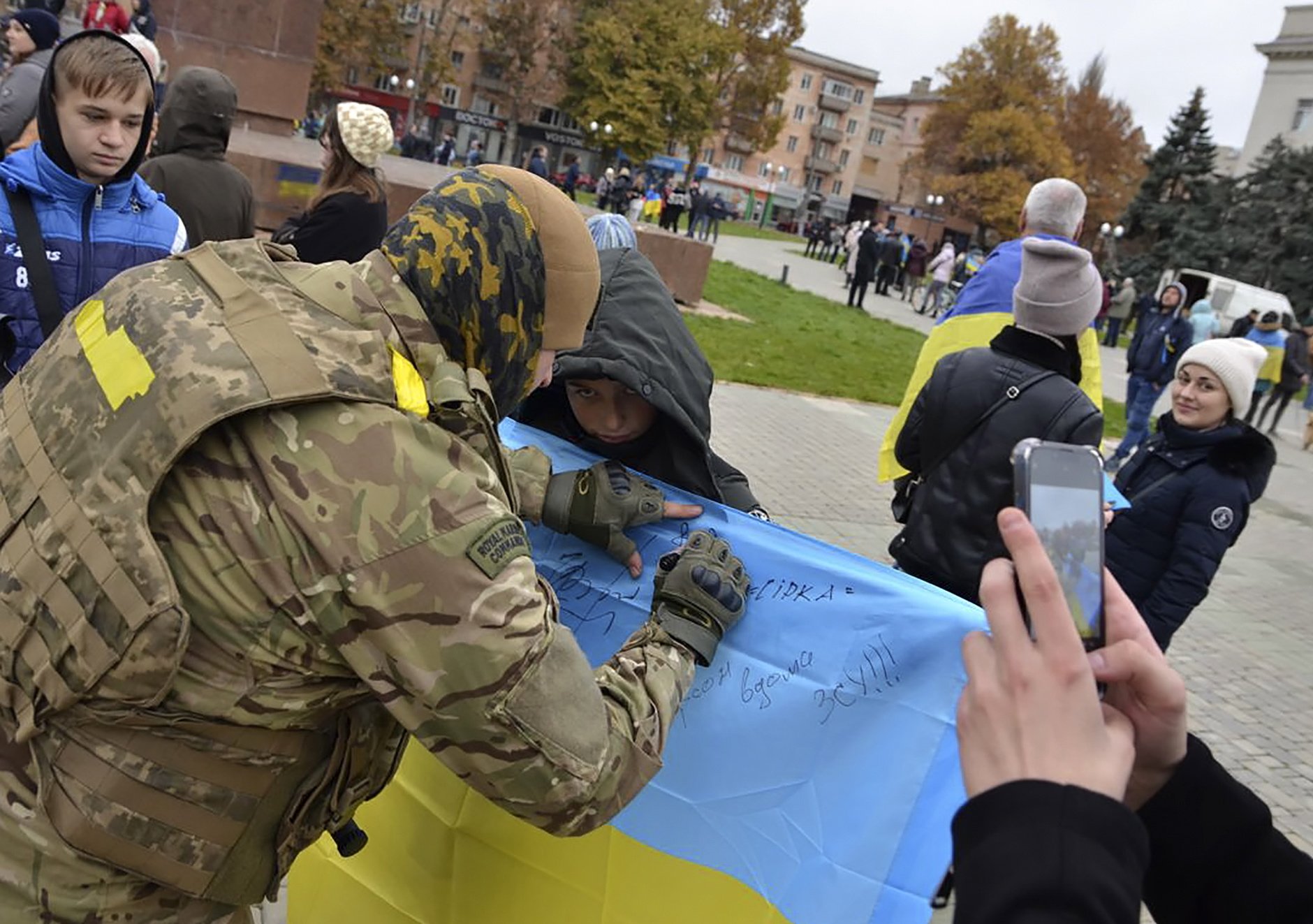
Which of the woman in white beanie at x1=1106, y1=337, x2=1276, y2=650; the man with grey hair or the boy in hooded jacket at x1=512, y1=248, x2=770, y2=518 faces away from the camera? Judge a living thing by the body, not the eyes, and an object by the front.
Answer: the man with grey hair

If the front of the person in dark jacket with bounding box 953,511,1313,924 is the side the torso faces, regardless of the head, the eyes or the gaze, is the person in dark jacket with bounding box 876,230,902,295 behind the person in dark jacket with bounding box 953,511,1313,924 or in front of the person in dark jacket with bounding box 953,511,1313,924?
in front

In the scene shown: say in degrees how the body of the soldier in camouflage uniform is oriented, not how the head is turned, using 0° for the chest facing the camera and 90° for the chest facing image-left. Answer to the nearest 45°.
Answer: approximately 225°

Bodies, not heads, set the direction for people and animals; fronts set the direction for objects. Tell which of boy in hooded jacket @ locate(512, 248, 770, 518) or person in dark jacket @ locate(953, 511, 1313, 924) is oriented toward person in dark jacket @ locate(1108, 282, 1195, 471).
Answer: person in dark jacket @ locate(953, 511, 1313, 924)

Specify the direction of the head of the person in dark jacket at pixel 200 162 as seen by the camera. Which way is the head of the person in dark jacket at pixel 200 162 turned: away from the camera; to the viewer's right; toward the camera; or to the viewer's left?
away from the camera

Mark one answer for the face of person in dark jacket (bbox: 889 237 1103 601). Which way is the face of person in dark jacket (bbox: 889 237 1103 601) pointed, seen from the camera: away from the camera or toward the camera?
away from the camera

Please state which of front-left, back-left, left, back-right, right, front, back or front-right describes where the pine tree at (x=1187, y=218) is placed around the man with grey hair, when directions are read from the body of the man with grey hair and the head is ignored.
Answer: front

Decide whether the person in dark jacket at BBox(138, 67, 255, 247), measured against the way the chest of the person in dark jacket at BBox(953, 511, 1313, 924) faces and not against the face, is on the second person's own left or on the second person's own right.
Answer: on the second person's own left

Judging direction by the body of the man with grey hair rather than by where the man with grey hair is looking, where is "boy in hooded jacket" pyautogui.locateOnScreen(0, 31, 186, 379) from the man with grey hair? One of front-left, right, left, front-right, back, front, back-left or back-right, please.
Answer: back-left

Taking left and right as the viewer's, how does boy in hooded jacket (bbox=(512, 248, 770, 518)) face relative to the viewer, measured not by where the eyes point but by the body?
facing the viewer and to the left of the viewer

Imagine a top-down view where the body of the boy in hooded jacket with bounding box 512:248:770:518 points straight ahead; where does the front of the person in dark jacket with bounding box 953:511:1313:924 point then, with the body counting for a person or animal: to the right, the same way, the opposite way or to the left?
the opposite way

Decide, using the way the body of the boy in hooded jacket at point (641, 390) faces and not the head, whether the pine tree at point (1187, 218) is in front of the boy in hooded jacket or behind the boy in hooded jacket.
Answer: behind

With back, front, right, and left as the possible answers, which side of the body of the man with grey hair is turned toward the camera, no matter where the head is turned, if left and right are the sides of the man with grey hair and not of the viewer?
back

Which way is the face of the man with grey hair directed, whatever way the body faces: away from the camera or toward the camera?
away from the camera

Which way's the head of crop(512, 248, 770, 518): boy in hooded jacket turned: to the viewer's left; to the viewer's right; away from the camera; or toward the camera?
toward the camera

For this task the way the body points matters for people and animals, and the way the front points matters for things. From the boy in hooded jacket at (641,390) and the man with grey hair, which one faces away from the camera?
the man with grey hair
